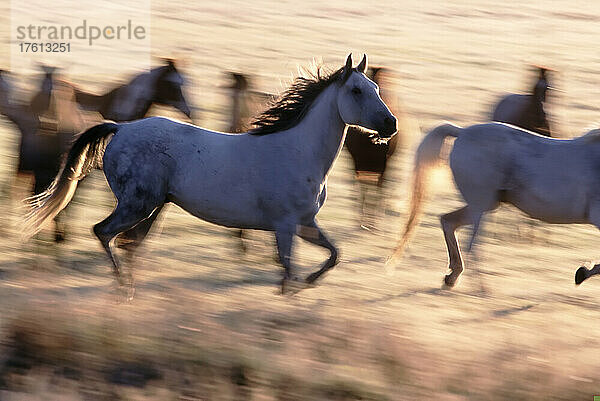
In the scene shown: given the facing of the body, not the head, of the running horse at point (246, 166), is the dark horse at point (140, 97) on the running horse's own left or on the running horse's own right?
on the running horse's own left

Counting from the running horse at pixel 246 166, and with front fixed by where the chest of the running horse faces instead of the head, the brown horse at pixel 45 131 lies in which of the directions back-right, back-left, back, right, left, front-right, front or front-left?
back-left

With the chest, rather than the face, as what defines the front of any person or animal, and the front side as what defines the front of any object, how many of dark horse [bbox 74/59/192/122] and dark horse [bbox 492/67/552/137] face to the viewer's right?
2

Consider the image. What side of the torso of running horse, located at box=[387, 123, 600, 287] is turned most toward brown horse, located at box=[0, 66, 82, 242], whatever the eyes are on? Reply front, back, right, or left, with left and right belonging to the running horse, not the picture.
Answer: back

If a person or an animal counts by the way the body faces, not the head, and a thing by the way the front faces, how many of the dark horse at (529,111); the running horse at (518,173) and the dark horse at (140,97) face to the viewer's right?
3

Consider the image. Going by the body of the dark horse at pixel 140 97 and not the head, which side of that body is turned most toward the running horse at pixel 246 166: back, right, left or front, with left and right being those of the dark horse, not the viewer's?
right

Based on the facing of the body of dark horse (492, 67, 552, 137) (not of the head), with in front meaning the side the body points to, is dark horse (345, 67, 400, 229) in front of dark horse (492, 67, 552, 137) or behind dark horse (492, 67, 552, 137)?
behind

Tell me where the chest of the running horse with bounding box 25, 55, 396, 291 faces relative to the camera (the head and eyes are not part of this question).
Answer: to the viewer's right

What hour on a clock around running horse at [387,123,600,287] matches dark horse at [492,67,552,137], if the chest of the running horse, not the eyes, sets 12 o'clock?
The dark horse is roughly at 9 o'clock from the running horse.

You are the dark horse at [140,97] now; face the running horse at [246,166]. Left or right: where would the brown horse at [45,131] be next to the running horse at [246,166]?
right

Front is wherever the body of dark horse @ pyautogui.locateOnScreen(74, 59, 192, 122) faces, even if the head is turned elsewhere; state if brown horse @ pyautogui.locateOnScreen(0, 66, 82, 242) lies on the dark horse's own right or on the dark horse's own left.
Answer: on the dark horse's own right

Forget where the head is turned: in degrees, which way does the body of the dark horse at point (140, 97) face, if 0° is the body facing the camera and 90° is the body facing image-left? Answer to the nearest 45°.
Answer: approximately 270°

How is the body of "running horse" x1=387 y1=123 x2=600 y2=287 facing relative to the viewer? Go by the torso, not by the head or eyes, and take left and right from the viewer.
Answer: facing to the right of the viewer
